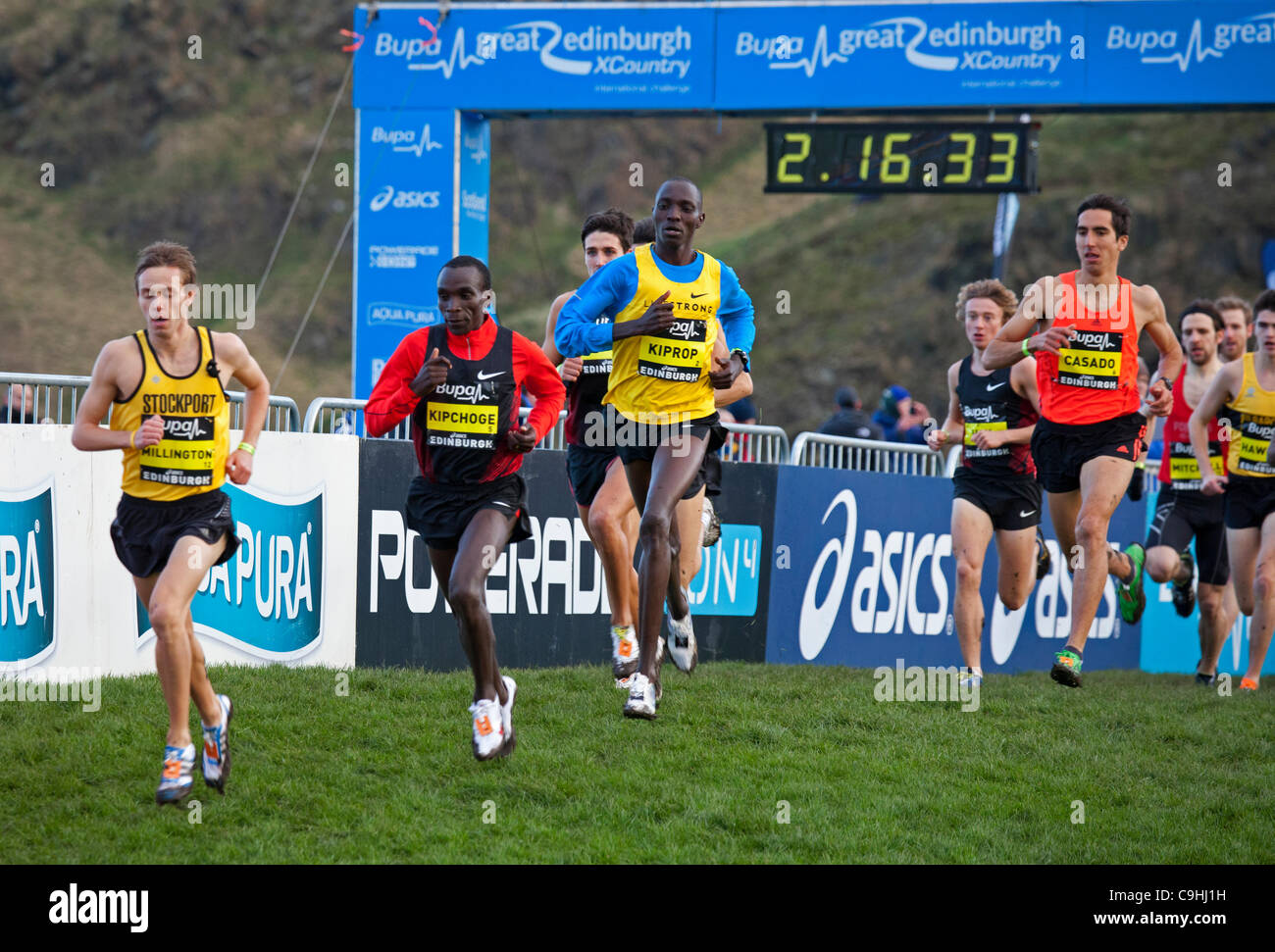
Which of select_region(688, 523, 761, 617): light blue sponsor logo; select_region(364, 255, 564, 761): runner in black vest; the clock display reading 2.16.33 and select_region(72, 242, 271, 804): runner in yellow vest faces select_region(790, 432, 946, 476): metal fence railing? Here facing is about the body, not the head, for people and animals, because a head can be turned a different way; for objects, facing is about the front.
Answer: the clock display reading 2.16.33

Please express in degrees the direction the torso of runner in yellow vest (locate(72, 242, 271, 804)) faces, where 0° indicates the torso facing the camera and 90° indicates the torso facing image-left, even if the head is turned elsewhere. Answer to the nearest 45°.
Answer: approximately 0°

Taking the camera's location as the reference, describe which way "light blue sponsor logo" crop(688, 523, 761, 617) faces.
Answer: facing the viewer

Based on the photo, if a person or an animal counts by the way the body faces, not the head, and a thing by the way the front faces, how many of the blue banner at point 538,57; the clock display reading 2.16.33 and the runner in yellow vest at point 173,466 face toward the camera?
3

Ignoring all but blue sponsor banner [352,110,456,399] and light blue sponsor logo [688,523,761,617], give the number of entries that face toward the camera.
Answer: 2

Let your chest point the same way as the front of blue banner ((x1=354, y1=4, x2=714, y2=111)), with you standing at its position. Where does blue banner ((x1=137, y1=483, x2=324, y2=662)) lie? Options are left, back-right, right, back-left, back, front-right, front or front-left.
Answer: front

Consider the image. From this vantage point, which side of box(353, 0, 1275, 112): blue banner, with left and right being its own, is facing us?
front

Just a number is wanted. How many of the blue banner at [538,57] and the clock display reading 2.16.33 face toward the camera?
2

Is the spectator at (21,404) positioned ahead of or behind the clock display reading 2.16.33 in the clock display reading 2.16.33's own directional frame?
ahead

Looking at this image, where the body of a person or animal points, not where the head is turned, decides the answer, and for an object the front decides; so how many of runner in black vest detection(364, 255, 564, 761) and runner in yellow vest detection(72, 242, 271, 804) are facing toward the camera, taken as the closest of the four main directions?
2
